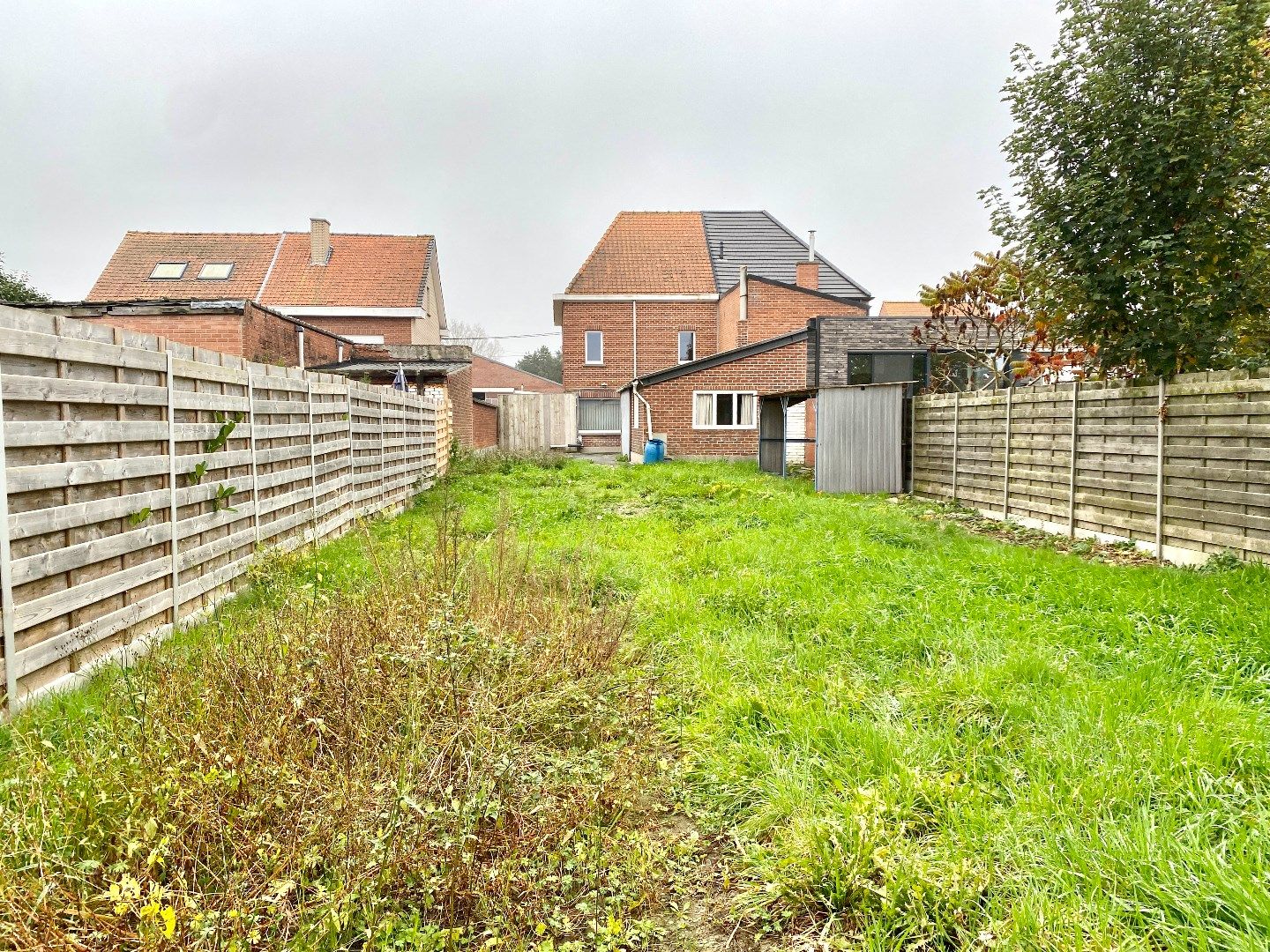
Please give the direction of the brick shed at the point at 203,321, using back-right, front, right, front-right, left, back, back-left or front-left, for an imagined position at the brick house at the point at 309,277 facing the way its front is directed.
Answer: back

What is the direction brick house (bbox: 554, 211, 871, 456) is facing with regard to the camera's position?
facing away from the viewer

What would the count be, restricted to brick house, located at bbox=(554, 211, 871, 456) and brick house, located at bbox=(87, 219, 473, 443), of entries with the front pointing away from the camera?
2

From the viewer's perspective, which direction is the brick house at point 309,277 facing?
away from the camera

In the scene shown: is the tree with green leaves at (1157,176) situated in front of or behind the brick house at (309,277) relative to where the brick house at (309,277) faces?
behind

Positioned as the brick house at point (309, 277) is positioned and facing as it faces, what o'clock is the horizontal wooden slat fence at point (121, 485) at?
The horizontal wooden slat fence is roughly at 6 o'clock from the brick house.

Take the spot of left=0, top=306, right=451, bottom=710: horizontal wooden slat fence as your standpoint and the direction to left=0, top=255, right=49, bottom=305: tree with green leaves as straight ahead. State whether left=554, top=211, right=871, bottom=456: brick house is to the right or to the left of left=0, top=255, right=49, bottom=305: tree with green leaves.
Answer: right
